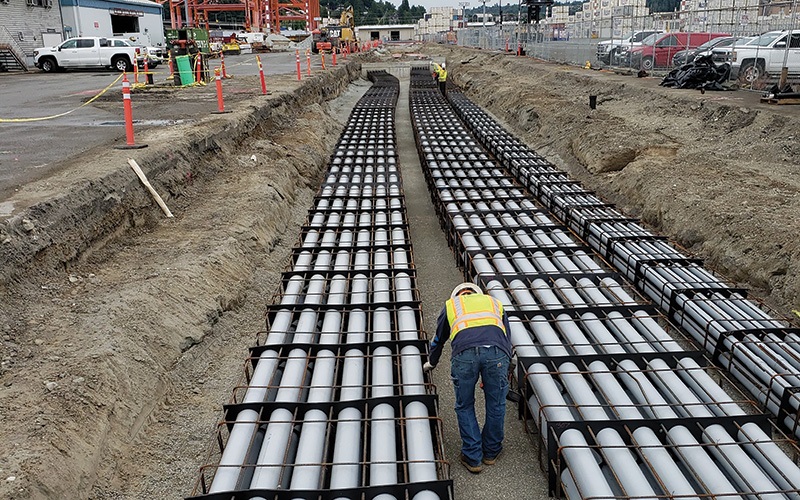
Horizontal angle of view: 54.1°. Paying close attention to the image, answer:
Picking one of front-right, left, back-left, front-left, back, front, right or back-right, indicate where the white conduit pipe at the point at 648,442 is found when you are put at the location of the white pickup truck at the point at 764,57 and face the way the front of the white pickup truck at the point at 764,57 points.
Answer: front-left

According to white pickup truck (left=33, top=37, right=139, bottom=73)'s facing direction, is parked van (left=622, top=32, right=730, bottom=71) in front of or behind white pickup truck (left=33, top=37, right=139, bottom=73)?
behind

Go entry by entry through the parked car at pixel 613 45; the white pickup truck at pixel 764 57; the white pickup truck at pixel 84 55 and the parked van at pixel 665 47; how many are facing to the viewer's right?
0

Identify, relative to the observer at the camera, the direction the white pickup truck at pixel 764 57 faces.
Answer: facing the viewer and to the left of the viewer

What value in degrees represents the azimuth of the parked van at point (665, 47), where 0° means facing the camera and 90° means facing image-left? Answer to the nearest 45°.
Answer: approximately 45°

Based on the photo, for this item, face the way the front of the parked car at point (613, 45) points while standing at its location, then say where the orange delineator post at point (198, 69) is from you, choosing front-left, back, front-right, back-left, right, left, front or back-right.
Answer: front

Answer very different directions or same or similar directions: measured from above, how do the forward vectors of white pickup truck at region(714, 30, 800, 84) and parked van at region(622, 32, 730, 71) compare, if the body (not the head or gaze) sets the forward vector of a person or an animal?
same or similar directions

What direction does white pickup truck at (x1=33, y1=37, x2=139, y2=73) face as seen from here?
to the viewer's left

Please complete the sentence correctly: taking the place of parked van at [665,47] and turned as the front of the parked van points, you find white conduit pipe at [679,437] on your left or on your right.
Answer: on your left

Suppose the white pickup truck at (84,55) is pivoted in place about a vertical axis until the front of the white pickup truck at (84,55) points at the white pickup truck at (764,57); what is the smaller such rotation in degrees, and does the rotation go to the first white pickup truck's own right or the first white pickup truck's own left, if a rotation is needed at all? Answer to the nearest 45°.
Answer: approximately 135° to the first white pickup truck's own left

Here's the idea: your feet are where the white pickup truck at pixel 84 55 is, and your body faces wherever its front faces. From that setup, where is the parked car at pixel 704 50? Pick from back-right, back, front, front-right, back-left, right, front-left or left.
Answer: back-left

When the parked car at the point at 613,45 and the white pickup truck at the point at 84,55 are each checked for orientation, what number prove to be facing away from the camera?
0

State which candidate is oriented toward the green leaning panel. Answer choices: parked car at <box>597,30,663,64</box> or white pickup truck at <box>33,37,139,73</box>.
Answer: the parked car

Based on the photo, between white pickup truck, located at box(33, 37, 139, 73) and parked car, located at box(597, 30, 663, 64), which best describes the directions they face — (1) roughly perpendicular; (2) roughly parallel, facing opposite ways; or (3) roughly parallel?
roughly parallel

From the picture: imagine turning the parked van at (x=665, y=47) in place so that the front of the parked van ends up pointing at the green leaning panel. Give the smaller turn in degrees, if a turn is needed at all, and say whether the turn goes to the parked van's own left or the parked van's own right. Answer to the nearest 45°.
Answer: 0° — it already faces it

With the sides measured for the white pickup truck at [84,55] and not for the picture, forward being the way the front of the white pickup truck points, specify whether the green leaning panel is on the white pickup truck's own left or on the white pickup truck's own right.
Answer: on the white pickup truck's own left

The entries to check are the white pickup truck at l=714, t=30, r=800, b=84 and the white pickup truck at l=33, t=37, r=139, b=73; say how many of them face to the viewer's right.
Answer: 0
